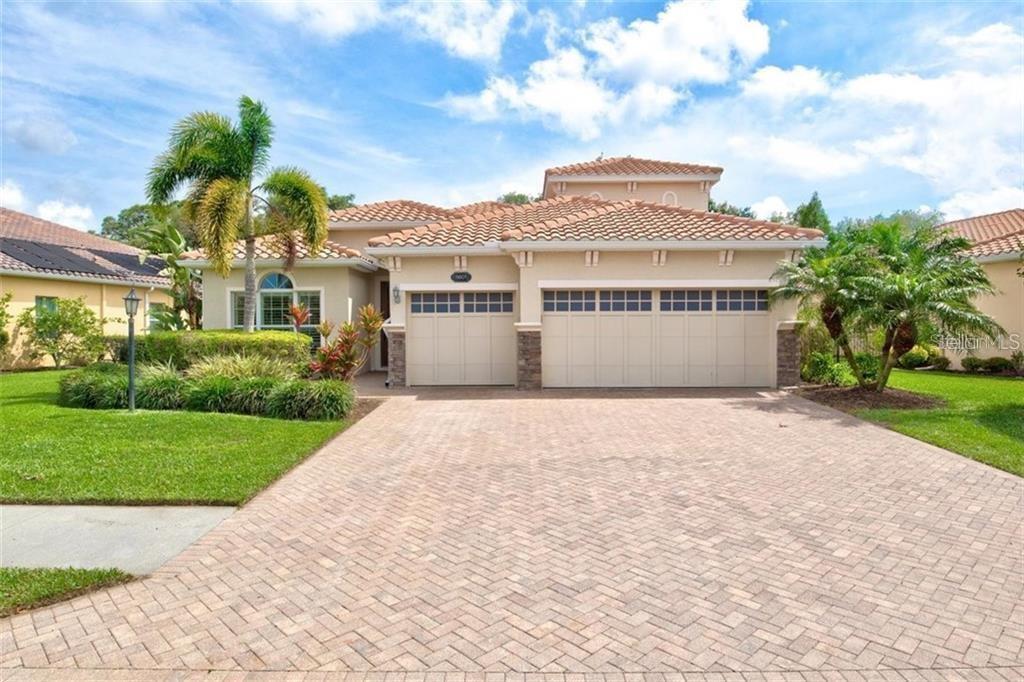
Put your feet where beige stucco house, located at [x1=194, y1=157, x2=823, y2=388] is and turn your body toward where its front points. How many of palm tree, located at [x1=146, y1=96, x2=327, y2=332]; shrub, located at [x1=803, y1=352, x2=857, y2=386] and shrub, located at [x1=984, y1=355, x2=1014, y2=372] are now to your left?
2

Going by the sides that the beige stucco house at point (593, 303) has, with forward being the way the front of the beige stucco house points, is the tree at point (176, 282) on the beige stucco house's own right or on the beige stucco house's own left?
on the beige stucco house's own right

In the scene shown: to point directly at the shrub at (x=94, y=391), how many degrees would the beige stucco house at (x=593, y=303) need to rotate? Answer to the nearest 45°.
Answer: approximately 90° to its right

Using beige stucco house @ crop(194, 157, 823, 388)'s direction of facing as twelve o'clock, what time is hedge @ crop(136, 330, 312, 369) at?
The hedge is roughly at 3 o'clock from the beige stucco house.

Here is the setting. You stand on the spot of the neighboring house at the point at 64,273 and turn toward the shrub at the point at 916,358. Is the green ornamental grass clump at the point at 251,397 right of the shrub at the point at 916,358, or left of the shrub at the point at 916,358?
right

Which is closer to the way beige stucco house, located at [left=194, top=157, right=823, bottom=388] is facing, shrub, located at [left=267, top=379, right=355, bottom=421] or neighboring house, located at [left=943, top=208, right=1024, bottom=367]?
the shrub

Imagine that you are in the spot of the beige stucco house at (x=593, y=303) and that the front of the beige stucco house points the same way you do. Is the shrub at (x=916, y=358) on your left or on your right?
on your left

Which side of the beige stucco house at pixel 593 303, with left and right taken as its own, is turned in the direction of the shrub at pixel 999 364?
left

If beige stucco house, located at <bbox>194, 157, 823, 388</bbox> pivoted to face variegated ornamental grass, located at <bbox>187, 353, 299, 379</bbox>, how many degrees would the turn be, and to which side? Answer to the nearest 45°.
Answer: approximately 90° to its right

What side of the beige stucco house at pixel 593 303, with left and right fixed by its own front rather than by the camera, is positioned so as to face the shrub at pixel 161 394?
right

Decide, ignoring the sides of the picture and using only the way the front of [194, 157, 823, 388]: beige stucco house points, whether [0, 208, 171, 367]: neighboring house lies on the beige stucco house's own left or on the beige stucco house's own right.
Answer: on the beige stucco house's own right

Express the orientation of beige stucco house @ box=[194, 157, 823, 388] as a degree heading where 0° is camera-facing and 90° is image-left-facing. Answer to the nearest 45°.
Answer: approximately 0°

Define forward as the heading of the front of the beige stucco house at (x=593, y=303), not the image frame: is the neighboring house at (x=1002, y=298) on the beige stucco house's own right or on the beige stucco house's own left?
on the beige stucco house's own left

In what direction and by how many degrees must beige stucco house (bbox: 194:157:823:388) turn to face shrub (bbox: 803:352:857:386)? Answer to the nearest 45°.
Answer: approximately 90° to its left

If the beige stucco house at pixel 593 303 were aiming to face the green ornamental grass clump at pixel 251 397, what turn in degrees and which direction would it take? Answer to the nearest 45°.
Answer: approximately 45° to its right

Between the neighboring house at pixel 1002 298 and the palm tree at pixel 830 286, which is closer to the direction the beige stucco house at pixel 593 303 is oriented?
the palm tree
